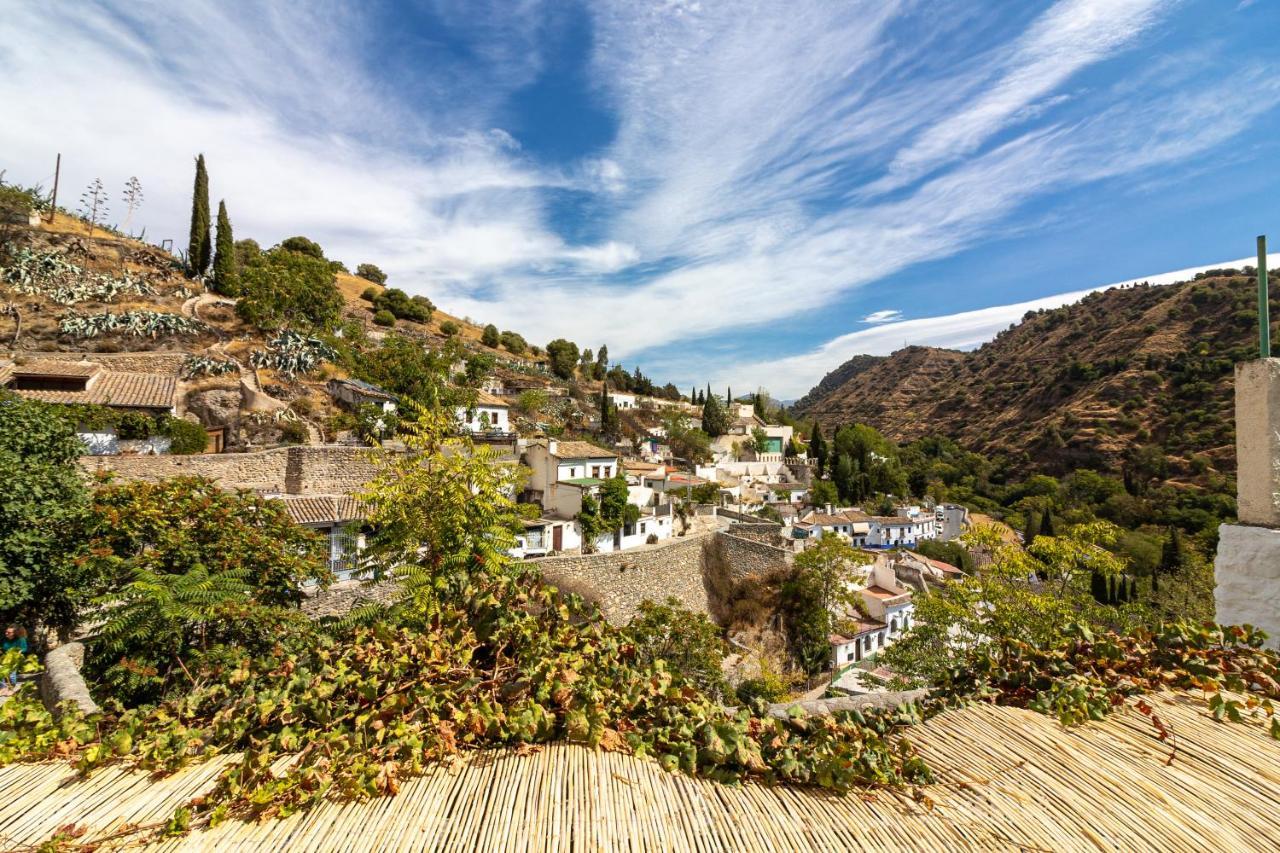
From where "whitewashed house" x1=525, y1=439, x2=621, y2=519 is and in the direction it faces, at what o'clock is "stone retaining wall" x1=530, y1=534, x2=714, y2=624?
The stone retaining wall is roughly at 1 o'clock from the whitewashed house.

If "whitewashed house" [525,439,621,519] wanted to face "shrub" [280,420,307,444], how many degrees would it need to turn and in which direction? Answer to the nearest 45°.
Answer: approximately 135° to its right

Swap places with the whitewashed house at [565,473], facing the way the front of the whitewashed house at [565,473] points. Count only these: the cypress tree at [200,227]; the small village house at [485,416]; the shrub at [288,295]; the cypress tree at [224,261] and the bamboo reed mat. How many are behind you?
4

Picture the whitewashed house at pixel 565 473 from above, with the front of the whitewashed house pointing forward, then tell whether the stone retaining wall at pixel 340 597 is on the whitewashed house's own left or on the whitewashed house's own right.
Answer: on the whitewashed house's own right

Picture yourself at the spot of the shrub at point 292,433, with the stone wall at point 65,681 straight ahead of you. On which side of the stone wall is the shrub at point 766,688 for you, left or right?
left

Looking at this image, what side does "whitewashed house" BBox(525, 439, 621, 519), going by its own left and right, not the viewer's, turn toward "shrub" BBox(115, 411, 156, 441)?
right

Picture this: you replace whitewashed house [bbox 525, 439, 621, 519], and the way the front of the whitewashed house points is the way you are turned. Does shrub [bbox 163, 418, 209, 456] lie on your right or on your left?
on your right

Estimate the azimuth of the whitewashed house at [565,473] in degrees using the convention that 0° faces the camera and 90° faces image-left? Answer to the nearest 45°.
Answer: approximately 315°

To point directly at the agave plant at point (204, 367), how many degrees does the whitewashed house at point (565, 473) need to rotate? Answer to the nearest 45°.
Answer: approximately 135° to its right

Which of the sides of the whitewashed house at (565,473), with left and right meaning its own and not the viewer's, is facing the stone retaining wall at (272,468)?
right

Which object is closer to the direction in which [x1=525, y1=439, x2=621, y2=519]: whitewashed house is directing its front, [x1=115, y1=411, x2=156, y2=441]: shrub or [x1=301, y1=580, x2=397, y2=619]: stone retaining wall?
the stone retaining wall
